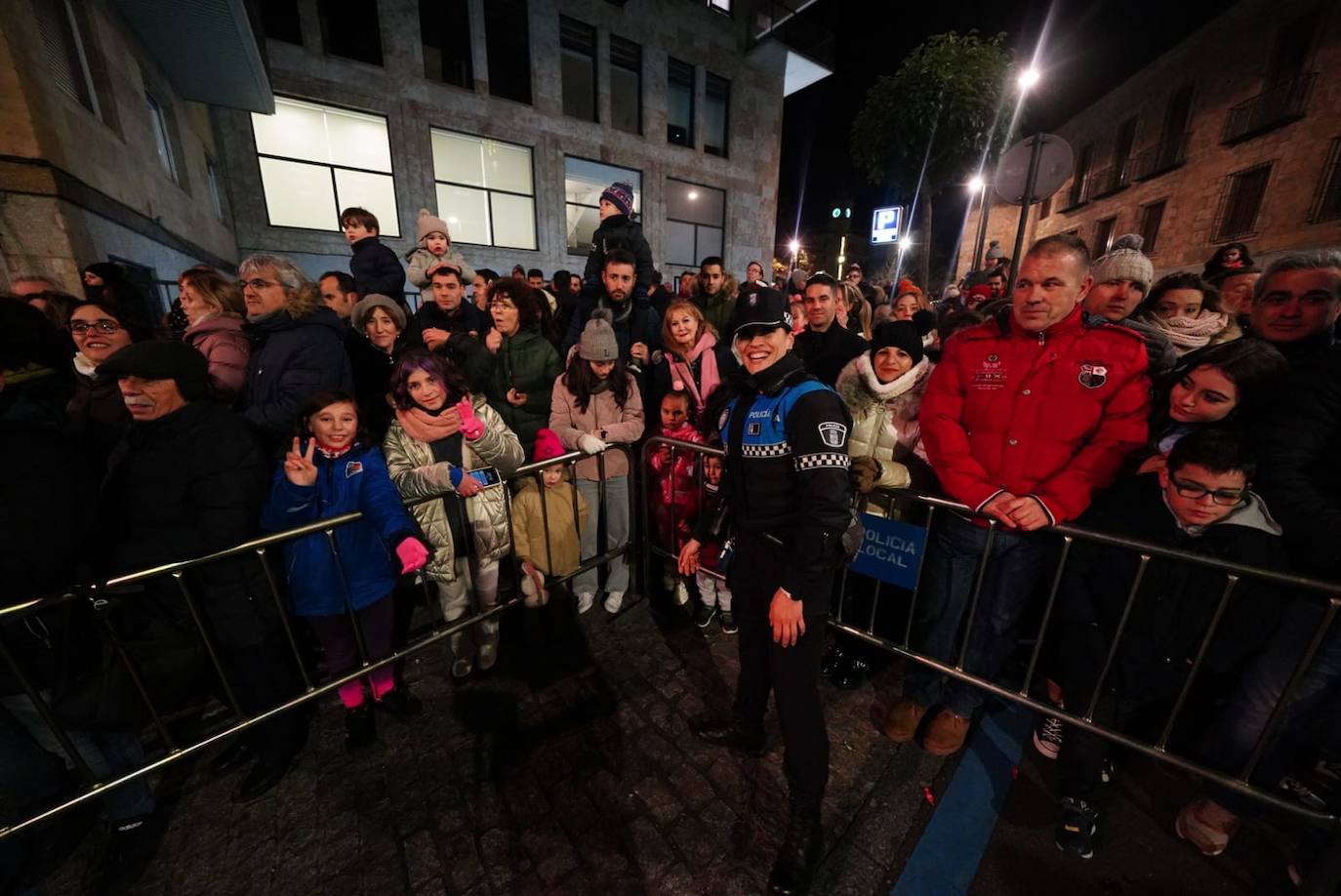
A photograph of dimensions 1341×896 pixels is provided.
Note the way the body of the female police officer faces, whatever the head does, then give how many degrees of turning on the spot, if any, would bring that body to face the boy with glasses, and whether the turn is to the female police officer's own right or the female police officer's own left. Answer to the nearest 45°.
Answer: approximately 135° to the female police officer's own left

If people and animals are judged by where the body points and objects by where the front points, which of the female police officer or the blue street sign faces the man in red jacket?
the blue street sign

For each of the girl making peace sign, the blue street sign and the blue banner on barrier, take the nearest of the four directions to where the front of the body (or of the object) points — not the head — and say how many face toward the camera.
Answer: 3

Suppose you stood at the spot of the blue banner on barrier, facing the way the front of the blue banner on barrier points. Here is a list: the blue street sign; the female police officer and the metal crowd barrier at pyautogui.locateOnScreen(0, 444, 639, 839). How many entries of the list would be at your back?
1

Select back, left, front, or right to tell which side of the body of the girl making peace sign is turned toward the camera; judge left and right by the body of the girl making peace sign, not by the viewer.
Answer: front

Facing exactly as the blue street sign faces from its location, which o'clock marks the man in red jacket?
The man in red jacket is roughly at 12 o'clock from the blue street sign.

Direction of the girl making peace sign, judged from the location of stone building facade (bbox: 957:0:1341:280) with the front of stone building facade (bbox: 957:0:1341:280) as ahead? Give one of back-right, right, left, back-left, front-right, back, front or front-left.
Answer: front-left

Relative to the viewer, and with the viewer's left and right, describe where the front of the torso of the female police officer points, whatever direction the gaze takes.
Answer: facing the viewer and to the left of the viewer

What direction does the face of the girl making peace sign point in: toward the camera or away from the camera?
toward the camera

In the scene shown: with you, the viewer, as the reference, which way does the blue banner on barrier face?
facing the viewer

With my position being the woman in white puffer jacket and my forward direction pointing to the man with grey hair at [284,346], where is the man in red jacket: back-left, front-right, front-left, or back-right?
back-left

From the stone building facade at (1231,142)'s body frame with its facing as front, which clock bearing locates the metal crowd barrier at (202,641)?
The metal crowd barrier is roughly at 11 o'clock from the stone building facade.

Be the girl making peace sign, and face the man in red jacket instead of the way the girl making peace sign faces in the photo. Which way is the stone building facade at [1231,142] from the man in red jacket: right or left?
left

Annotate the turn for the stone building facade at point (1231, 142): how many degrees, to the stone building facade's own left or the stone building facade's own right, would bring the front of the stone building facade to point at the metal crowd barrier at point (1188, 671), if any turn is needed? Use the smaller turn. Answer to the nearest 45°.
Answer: approximately 45° to the stone building facade's own left

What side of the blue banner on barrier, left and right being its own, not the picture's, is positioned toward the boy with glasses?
left

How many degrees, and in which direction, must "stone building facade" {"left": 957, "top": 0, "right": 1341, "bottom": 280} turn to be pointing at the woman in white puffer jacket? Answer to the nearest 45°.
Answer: approximately 45° to its left
